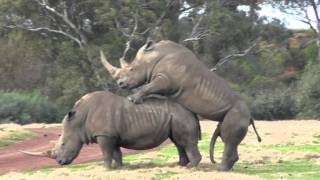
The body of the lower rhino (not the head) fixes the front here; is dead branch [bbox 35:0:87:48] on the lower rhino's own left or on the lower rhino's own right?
on the lower rhino's own right

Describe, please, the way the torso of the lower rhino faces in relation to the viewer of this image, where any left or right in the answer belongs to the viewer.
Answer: facing to the left of the viewer

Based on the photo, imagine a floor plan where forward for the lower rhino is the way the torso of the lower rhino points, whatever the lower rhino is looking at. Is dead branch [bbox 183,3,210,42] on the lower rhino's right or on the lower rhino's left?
on the lower rhino's right

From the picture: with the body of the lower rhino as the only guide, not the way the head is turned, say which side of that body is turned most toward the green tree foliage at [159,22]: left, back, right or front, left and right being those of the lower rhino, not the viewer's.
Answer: right

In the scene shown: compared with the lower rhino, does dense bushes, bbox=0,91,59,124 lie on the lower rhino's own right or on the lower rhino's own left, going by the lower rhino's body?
on the lower rhino's own right
